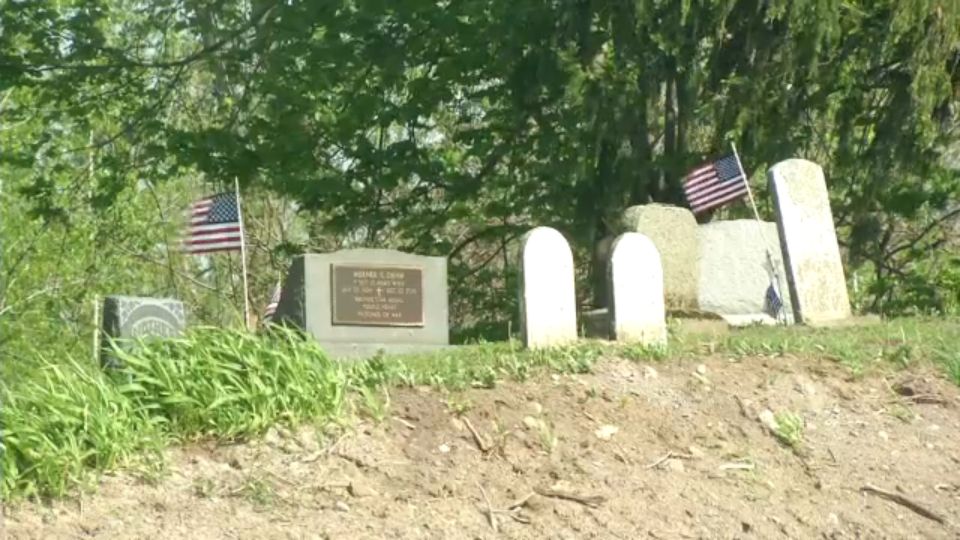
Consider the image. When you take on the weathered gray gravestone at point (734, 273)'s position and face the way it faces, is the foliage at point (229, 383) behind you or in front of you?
in front

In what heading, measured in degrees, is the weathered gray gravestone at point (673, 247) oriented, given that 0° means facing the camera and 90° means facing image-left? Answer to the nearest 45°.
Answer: approximately 0°

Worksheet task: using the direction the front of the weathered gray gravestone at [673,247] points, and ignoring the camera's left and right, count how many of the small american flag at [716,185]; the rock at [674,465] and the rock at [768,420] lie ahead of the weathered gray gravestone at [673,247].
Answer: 2

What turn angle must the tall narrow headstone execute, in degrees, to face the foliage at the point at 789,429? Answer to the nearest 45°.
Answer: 0° — it already faces it

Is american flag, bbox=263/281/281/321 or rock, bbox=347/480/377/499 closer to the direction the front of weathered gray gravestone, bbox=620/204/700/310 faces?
the rock

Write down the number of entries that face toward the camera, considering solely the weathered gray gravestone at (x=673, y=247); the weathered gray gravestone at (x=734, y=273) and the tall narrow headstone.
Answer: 3

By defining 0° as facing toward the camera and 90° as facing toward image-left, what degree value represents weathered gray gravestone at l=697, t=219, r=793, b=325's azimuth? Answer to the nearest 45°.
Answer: approximately 0°

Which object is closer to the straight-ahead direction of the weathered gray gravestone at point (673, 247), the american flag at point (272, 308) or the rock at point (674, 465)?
the rock

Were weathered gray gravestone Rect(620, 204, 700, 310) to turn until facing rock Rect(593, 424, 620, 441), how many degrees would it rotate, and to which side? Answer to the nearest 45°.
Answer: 0° — it already faces it

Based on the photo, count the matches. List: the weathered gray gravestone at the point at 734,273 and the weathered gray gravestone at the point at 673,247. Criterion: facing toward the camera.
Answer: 2
